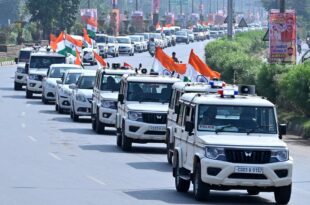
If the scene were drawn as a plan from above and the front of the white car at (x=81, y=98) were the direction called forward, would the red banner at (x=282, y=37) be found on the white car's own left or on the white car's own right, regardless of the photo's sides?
on the white car's own left

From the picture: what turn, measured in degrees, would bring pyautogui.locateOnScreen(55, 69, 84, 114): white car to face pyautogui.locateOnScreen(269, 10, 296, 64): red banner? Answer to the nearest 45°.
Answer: approximately 90° to its left

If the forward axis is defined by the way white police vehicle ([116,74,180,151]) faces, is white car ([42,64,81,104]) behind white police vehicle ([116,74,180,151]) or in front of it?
behind

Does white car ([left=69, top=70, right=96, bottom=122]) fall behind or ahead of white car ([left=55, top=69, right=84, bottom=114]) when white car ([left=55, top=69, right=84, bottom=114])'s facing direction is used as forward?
ahead

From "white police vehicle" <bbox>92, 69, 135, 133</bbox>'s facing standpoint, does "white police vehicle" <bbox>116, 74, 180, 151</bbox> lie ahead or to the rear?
ahead

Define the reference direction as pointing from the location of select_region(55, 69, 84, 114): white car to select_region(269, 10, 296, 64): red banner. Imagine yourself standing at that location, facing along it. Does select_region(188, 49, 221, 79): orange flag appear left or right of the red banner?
right
